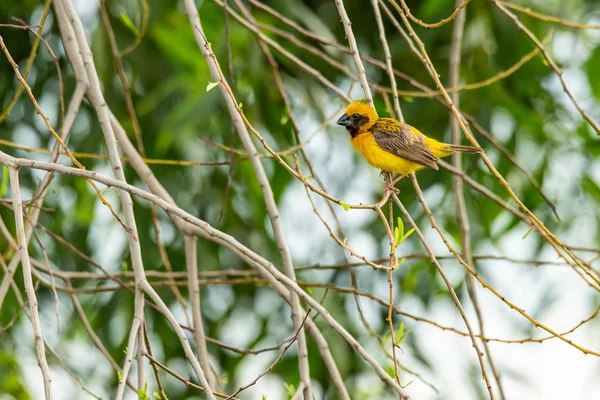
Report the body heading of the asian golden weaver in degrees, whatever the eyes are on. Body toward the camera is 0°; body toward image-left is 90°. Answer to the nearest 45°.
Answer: approximately 90°
